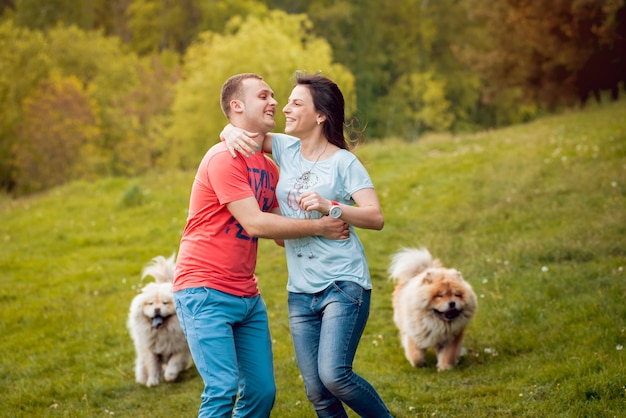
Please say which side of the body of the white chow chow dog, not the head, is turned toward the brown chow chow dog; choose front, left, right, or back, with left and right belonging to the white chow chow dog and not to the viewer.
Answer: left

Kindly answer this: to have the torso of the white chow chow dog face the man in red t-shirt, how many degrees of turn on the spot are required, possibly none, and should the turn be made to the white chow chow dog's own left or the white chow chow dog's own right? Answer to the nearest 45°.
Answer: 0° — it already faces them

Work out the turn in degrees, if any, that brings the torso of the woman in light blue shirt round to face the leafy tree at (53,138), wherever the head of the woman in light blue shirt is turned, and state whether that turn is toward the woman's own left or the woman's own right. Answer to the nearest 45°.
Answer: approximately 135° to the woman's own right

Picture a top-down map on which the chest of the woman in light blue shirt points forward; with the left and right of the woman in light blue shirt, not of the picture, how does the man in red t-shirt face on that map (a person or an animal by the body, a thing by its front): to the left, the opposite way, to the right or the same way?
to the left

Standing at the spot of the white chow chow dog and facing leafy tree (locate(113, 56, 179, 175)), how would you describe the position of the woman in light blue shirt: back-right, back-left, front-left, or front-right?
back-right

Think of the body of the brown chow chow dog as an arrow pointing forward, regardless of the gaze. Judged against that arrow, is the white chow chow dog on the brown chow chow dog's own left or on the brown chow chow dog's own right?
on the brown chow chow dog's own right

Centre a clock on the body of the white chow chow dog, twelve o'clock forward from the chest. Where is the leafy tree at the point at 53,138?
The leafy tree is roughly at 6 o'clock from the white chow chow dog.

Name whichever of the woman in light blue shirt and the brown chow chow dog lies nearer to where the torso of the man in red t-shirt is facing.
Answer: the woman in light blue shirt

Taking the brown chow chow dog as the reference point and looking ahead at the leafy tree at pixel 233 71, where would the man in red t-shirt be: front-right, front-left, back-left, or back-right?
back-left

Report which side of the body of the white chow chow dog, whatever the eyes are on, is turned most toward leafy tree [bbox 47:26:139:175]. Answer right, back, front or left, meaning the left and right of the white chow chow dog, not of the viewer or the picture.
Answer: back

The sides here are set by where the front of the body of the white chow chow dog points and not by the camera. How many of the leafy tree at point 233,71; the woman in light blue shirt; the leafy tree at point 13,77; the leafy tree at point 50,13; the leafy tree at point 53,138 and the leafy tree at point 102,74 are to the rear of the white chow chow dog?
5
